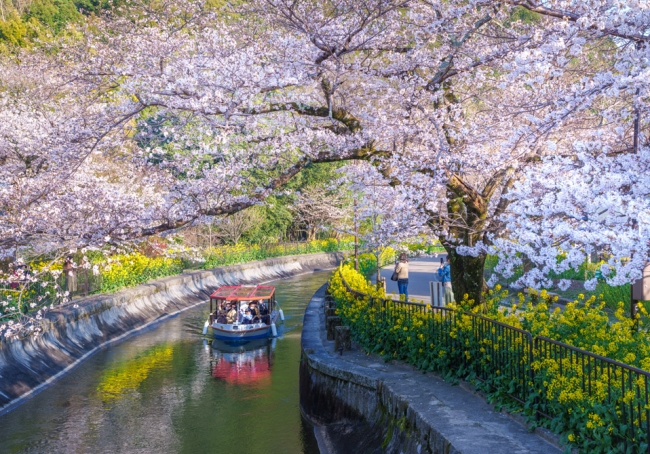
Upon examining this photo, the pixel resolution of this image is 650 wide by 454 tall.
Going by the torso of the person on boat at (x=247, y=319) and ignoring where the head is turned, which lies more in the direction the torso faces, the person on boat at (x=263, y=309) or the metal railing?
the metal railing

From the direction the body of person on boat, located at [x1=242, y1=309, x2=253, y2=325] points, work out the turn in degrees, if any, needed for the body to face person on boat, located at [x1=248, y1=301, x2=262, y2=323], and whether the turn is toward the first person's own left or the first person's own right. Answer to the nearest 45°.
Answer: approximately 135° to the first person's own left

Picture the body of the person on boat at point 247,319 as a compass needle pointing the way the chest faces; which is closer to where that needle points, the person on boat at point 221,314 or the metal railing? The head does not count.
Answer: the metal railing

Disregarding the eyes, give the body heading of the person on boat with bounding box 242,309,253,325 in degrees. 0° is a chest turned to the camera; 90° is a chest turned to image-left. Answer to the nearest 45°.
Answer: approximately 0°

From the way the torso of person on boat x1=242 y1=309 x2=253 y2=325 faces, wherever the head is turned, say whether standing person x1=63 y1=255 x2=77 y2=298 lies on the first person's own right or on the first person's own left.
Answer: on the first person's own right

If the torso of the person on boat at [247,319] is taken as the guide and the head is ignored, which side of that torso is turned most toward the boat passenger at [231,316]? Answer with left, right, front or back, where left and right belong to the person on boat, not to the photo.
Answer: right

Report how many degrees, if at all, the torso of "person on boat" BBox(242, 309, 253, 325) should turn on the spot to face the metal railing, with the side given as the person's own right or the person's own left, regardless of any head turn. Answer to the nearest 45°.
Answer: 0° — they already face it
